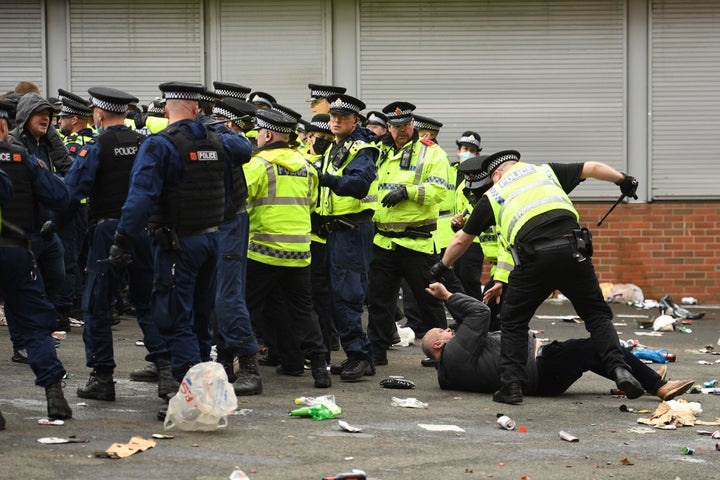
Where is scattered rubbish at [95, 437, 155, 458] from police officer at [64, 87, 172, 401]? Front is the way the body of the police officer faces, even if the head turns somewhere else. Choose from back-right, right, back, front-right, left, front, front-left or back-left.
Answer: back-left

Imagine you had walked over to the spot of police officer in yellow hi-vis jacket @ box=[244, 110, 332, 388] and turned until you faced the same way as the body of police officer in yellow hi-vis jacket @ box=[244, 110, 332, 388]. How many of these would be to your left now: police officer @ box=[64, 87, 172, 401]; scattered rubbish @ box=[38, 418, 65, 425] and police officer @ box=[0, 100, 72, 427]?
3

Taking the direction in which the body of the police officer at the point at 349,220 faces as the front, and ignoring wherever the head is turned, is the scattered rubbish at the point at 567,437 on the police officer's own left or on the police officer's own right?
on the police officer's own left
